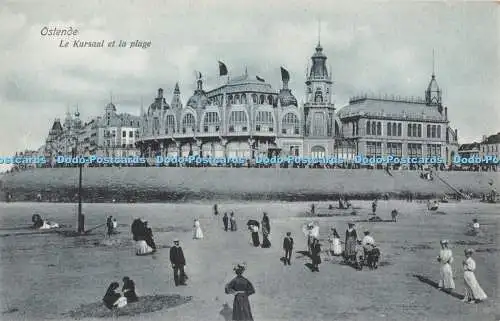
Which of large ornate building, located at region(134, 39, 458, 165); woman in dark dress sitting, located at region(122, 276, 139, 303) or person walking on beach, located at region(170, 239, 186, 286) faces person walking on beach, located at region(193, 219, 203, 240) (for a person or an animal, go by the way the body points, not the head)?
the large ornate building

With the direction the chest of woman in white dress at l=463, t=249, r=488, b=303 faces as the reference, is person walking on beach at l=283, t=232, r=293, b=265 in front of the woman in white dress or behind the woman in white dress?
in front

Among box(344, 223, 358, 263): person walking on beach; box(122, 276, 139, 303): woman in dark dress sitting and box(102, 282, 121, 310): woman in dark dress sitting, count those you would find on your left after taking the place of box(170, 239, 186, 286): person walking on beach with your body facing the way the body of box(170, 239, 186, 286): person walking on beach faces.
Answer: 1

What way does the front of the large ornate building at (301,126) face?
toward the camera

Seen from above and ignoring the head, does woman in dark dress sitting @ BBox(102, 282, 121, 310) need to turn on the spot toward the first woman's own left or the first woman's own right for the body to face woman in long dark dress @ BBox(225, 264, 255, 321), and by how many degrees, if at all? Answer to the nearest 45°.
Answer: approximately 45° to the first woman's own right

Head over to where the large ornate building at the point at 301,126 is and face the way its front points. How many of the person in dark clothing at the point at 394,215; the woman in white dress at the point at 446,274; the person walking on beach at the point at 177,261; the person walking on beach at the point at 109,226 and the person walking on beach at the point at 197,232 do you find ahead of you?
5

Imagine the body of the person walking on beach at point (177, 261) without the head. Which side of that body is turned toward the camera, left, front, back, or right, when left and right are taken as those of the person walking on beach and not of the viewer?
front

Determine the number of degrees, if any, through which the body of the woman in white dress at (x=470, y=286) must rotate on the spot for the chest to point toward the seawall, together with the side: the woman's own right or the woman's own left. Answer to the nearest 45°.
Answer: approximately 45° to the woman's own right

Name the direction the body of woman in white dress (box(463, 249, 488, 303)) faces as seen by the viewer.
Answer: to the viewer's left

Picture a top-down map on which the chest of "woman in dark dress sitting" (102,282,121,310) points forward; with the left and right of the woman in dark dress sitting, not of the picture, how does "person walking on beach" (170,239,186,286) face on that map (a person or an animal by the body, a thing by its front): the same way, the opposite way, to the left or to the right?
to the right

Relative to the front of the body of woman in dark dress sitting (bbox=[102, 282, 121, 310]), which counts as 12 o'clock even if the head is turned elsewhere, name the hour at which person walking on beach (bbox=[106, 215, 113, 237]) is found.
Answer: The person walking on beach is roughly at 9 o'clock from the woman in dark dress sitting.

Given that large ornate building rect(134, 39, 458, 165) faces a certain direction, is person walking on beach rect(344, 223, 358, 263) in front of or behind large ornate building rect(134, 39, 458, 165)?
in front

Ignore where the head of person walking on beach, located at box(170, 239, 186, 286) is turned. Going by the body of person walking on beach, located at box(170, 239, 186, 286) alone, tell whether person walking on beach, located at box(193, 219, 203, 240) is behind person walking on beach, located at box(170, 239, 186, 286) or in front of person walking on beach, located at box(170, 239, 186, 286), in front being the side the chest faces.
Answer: behind

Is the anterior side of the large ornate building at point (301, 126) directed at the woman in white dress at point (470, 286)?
yes

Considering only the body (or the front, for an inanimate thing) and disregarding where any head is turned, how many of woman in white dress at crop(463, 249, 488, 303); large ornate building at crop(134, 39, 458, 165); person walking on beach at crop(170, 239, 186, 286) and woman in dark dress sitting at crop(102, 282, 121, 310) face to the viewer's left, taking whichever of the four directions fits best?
1

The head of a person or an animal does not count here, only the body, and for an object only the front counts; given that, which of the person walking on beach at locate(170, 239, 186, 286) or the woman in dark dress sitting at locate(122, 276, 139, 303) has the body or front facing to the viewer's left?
the woman in dark dress sitting

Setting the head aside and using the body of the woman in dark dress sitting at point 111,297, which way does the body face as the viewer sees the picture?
to the viewer's right
